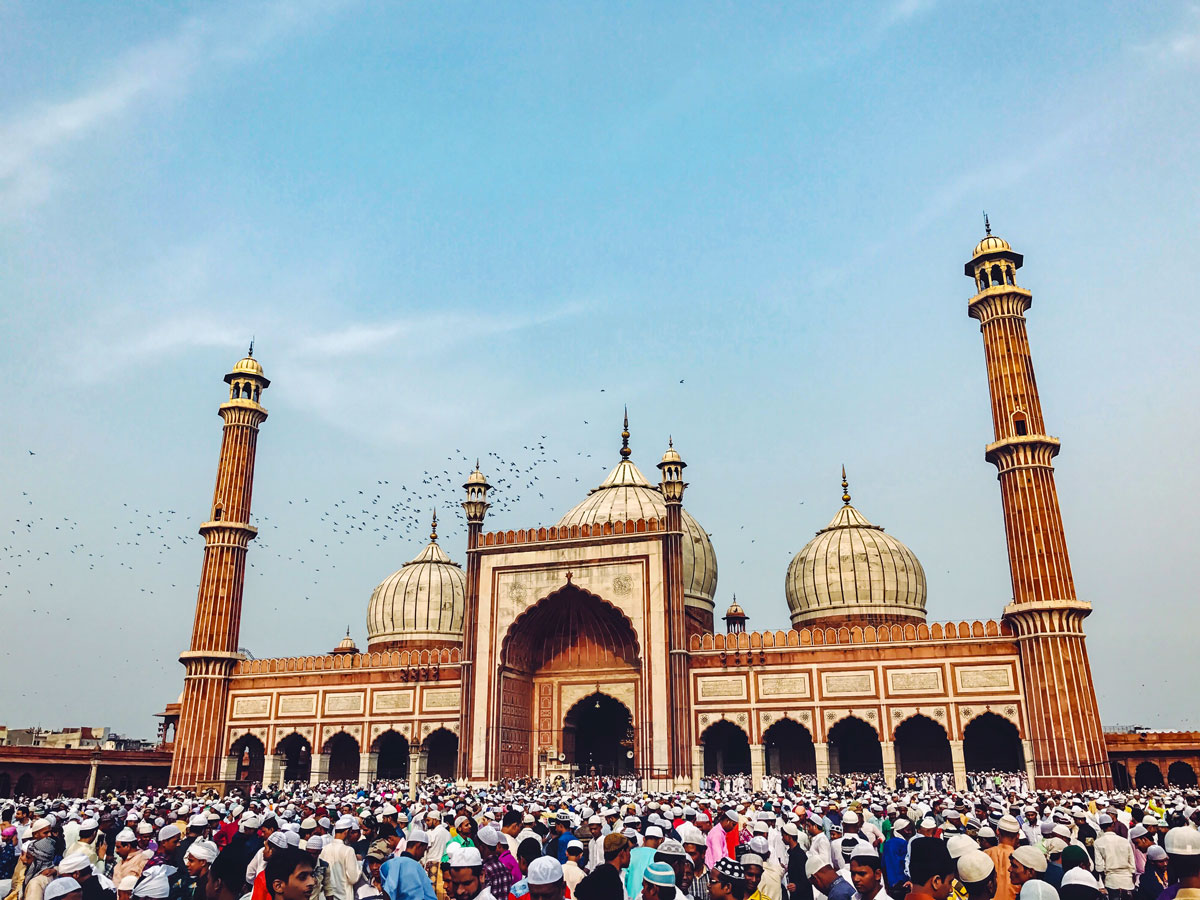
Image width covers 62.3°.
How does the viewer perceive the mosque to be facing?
facing the viewer
